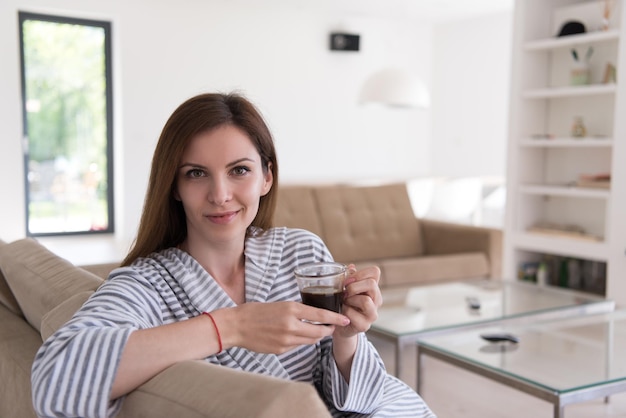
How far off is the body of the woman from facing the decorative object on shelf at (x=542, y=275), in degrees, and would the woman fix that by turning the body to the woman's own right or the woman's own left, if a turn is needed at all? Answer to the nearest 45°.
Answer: approximately 135° to the woman's own left

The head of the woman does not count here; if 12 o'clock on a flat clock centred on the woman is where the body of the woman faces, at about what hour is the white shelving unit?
The white shelving unit is roughly at 7 o'clock from the woman.

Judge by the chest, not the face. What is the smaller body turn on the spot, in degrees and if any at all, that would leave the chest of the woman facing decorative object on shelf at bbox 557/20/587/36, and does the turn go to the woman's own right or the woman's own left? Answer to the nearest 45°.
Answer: approximately 135° to the woman's own left

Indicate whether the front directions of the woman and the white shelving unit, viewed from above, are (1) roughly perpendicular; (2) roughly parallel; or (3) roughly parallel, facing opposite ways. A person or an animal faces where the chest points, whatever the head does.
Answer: roughly perpendicular

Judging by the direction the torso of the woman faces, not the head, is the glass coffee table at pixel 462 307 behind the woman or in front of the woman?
behind

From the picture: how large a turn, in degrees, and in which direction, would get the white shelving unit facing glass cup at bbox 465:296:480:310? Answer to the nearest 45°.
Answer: approximately 45° to its left

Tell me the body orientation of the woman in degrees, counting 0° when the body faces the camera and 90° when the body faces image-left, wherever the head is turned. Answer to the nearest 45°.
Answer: approximately 0°

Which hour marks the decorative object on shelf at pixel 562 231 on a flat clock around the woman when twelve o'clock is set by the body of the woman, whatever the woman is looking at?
The decorative object on shelf is roughly at 7 o'clock from the woman.

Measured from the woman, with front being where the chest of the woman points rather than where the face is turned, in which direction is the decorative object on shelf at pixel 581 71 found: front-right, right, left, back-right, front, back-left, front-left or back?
back-left

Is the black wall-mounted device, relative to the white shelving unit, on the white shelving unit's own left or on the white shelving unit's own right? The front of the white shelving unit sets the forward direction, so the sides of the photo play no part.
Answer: on the white shelving unit's own right

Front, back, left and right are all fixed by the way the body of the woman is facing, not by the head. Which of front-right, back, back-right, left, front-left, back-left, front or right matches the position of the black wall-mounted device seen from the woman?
back

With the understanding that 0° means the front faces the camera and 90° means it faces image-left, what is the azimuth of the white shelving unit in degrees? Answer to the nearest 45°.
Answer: approximately 45°
